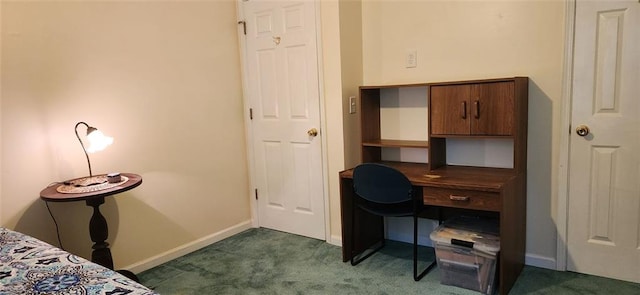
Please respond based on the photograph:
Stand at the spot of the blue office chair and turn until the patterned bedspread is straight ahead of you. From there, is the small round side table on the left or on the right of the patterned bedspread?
right

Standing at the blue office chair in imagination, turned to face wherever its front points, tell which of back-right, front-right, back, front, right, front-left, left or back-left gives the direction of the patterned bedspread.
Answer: back

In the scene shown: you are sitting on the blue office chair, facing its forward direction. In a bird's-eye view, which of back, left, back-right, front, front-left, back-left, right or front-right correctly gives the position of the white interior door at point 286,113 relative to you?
left

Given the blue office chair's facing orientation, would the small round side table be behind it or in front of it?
behind

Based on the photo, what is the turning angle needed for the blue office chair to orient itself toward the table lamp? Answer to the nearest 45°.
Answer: approximately 135° to its left

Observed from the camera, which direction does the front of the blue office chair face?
facing away from the viewer and to the right of the viewer

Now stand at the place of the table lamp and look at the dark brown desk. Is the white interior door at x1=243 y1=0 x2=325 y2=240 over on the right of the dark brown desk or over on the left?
left

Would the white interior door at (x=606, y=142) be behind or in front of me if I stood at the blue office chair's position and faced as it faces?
in front
